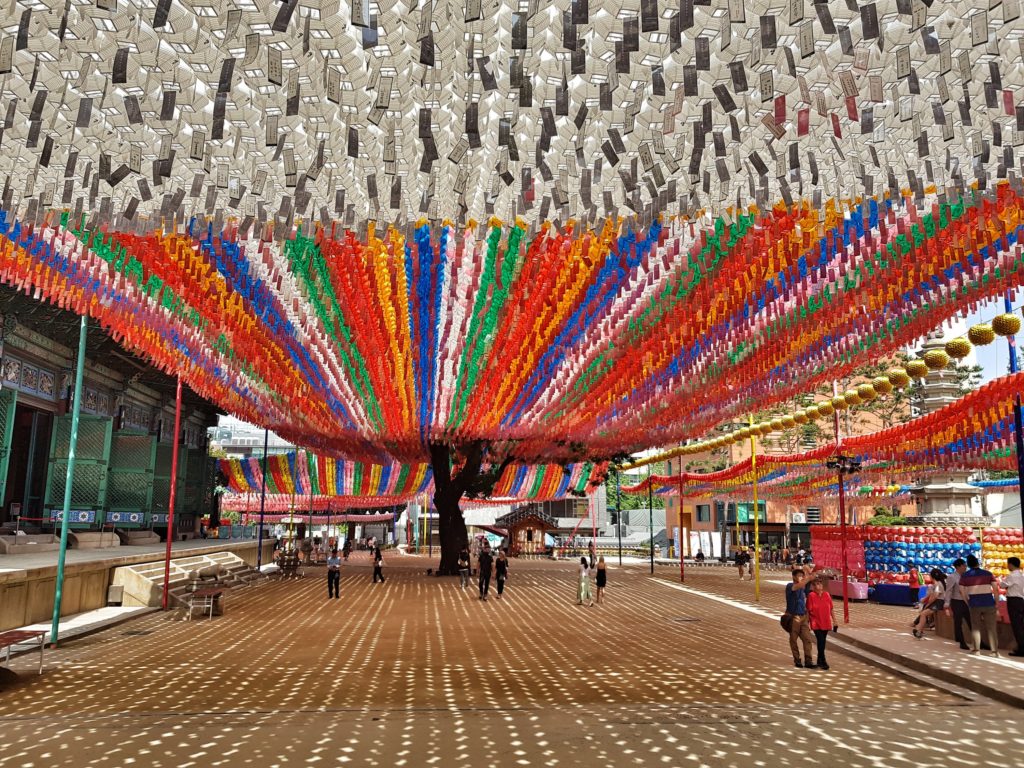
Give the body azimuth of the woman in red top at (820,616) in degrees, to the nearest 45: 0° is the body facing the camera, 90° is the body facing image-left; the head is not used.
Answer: approximately 0°

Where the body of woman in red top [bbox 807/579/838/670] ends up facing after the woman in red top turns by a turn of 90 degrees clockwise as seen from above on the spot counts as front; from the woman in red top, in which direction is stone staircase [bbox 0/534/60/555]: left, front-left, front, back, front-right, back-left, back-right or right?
front

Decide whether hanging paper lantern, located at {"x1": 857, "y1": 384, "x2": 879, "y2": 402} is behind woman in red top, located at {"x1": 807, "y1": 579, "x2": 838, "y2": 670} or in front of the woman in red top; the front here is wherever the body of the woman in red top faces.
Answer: behind
